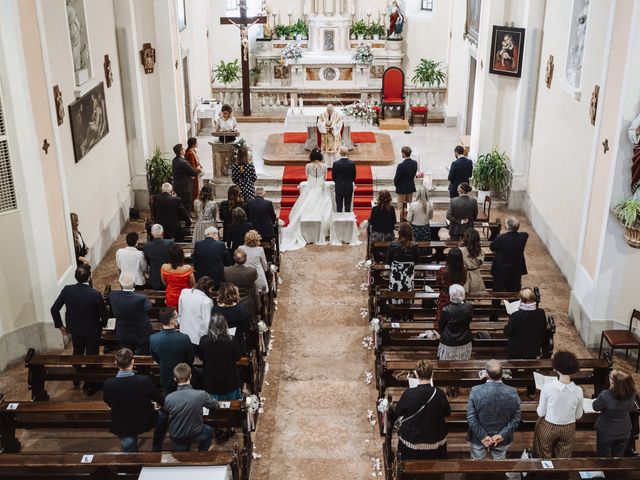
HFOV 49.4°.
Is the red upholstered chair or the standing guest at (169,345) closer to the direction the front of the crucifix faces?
the standing guest

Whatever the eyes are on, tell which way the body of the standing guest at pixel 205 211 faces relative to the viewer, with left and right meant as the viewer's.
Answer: facing away from the viewer

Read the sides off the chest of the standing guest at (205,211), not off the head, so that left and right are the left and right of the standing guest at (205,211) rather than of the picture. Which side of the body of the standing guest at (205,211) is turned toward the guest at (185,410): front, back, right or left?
back

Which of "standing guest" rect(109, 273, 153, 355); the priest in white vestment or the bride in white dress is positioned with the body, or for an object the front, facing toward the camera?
the priest in white vestment

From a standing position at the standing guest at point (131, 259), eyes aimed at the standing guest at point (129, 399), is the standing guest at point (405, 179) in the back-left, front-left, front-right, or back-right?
back-left

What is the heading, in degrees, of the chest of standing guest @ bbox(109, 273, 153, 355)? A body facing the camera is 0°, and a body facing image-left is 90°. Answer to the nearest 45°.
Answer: approximately 180°

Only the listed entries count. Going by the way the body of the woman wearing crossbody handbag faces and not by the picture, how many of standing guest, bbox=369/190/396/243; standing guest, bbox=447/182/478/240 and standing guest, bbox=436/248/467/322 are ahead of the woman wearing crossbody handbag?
3

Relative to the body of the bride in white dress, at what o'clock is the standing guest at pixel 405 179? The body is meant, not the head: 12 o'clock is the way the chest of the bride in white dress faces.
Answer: The standing guest is roughly at 3 o'clock from the bride in white dress.

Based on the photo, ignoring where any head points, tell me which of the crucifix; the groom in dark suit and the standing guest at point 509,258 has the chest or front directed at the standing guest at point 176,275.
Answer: the crucifix

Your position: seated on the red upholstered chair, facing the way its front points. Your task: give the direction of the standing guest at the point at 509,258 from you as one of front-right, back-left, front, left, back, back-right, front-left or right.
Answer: front

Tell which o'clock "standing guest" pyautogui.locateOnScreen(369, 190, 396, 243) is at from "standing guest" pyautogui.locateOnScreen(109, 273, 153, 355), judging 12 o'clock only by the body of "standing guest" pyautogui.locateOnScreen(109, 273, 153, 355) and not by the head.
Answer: "standing guest" pyautogui.locateOnScreen(369, 190, 396, 243) is roughly at 2 o'clock from "standing guest" pyautogui.locateOnScreen(109, 273, 153, 355).

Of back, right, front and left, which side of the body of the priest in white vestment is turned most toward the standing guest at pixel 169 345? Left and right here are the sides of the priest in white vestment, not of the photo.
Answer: front

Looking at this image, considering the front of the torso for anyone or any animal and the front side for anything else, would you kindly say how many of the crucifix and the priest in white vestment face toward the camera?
2

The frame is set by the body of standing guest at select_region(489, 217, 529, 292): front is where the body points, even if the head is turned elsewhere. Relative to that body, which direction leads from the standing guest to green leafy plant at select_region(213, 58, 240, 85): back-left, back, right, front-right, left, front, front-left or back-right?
front-left

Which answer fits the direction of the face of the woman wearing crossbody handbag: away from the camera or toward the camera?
away from the camera

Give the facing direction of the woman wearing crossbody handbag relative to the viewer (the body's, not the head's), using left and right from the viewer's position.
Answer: facing away from the viewer

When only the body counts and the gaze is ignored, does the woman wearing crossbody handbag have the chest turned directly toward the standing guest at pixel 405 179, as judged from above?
yes

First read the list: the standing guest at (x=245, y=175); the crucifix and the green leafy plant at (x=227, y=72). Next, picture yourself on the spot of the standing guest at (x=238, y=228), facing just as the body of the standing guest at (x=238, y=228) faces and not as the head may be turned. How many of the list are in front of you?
3

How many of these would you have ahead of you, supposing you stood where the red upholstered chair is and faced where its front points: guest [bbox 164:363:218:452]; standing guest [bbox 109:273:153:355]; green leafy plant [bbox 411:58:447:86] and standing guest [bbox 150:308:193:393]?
3

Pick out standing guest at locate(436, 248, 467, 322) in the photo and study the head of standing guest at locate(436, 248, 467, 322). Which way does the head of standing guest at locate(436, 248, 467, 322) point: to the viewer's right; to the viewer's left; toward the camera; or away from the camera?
away from the camera

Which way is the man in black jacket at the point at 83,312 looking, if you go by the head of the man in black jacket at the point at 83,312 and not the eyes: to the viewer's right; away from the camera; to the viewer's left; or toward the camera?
away from the camera

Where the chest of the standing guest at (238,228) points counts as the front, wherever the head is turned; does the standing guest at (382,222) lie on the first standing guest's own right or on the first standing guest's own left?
on the first standing guest's own right

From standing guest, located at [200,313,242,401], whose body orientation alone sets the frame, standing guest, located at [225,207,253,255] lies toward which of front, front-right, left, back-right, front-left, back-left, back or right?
front
